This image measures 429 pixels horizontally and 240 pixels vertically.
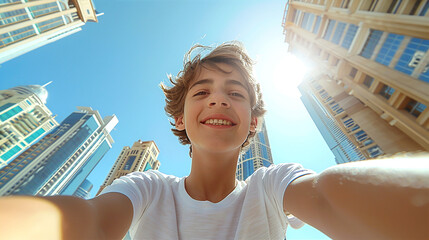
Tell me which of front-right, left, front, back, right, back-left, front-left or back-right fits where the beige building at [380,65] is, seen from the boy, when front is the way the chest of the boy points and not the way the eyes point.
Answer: back-left

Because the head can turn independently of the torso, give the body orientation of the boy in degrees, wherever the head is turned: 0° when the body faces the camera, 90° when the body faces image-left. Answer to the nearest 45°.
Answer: approximately 0°

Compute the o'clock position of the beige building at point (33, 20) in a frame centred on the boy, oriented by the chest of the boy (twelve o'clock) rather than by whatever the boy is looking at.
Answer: The beige building is roughly at 5 o'clock from the boy.
